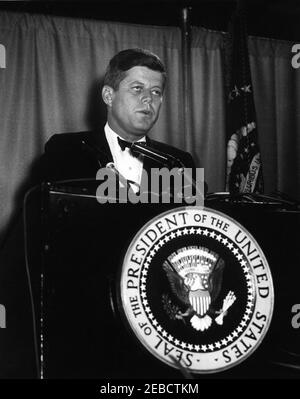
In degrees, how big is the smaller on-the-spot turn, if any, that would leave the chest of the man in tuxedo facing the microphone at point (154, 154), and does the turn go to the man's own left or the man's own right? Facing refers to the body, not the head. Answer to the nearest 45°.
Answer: approximately 45° to the man's own right

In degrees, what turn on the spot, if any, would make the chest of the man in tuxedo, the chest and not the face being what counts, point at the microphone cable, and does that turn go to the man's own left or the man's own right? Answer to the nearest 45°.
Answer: approximately 45° to the man's own right

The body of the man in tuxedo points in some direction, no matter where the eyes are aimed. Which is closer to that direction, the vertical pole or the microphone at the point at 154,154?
the microphone

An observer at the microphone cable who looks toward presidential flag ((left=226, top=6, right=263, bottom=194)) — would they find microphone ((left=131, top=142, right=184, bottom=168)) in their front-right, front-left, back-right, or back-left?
front-right

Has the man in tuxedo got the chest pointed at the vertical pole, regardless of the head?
no

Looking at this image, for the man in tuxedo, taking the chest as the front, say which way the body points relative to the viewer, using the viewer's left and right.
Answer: facing the viewer and to the right of the viewer

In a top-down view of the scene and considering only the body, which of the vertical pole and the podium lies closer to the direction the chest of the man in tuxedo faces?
the podium
